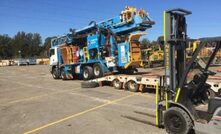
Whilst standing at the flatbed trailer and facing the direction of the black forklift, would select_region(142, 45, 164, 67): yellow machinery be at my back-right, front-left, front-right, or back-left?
back-left

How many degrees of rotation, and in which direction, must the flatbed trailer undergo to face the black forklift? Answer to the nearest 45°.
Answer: approximately 135° to its left

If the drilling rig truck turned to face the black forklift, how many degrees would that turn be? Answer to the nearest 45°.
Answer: approximately 135° to its left

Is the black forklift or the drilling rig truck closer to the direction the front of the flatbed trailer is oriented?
the drilling rig truck

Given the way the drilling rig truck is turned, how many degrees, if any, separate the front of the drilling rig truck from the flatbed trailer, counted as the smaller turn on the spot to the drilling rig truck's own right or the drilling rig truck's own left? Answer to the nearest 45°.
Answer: approximately 135° to the drilling rig truck's own left

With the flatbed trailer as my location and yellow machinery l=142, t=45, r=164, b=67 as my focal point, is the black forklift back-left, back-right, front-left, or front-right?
back-right
